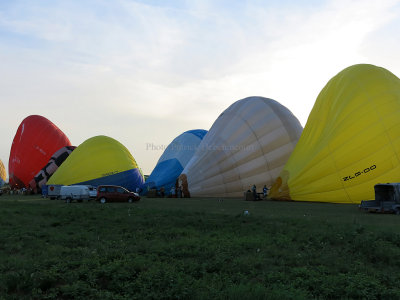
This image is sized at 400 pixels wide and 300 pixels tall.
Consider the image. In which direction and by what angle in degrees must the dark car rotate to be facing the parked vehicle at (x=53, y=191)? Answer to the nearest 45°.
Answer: approximately 135° to its left

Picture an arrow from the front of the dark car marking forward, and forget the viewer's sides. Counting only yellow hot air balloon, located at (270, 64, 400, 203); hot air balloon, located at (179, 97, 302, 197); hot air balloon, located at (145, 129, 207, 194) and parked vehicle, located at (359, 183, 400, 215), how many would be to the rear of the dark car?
0

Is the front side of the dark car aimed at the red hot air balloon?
no

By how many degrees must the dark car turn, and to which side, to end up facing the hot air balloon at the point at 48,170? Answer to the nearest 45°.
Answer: approximately 135° to its left

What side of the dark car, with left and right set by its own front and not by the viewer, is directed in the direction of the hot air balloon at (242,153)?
front

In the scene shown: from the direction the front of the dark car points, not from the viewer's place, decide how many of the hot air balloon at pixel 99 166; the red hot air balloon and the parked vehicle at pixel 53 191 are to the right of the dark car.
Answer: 0

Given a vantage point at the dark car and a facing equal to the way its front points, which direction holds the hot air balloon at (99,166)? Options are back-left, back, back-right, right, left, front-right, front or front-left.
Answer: left

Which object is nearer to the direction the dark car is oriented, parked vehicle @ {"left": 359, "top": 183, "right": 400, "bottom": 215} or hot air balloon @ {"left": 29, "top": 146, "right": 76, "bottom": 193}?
the parked vehicle

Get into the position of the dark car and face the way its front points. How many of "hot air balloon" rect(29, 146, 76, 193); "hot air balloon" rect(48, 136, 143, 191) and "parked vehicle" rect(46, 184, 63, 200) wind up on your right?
0

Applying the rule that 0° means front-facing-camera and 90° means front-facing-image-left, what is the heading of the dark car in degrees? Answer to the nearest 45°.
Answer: approximately 270°

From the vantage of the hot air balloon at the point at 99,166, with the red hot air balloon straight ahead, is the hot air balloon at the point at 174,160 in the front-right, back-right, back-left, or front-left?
back-right

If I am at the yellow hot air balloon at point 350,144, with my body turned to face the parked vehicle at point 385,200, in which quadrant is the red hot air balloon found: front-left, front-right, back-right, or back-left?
back-right

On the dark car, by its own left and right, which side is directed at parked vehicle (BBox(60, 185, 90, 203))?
back

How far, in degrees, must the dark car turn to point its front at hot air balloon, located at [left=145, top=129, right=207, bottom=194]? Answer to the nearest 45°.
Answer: approximately 45° to its left
